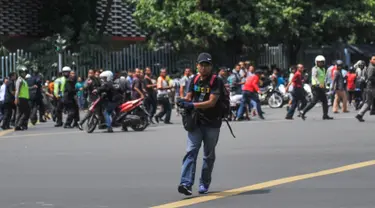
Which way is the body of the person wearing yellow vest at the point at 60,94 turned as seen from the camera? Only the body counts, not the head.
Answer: to the viewer's right

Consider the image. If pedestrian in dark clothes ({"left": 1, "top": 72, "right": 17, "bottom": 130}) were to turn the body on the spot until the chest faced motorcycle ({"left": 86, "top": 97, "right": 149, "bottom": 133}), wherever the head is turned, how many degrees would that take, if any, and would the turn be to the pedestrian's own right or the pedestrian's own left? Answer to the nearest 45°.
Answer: approximately 45° to the pedestrian's own right

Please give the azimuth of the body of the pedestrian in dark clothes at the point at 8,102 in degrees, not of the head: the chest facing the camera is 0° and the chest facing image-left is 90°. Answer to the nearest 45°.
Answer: approximately 270°

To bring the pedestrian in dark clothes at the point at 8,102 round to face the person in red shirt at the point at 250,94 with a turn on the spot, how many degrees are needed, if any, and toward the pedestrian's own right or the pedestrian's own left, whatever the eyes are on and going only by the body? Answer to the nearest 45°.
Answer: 0° — they already face them
